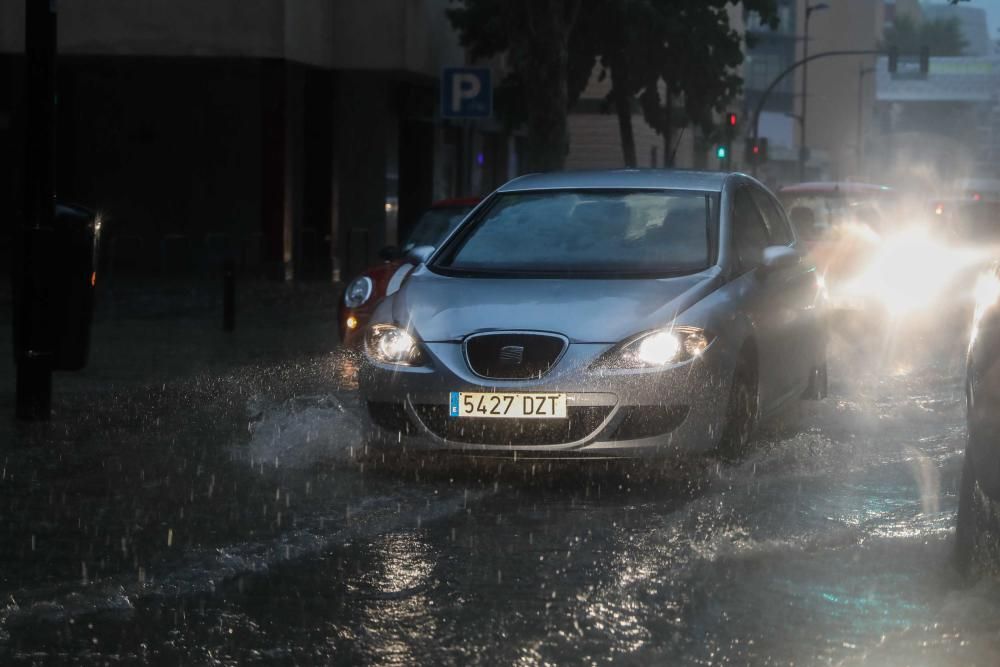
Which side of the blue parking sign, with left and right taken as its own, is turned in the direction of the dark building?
back

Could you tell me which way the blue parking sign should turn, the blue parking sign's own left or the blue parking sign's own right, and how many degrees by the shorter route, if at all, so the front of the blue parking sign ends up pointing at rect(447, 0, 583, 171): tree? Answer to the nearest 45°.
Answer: approximately 180°

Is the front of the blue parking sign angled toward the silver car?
yes

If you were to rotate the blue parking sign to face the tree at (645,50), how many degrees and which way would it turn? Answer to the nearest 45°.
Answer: approximately 180°

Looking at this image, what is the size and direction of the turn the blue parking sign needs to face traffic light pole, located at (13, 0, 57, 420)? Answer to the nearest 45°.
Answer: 0° — it already faces it

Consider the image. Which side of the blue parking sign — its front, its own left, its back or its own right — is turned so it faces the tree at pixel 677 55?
back

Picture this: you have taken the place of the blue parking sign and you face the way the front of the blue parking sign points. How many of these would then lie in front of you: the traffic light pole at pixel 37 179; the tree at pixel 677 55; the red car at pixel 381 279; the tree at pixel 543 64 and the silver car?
3

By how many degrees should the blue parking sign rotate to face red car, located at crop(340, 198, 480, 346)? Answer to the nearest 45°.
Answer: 0° — it already faces it

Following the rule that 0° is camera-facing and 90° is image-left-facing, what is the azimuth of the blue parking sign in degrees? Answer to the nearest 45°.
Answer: approximately 0°
